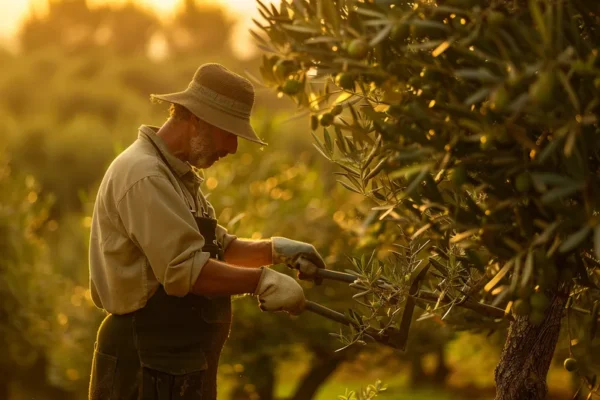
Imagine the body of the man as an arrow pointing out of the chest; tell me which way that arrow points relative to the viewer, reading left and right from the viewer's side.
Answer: facing to the right of the viewer

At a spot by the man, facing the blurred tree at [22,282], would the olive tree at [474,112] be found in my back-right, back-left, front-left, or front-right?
back-right

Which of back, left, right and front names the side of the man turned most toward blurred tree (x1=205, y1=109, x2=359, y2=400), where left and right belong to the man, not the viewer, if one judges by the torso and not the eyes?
left

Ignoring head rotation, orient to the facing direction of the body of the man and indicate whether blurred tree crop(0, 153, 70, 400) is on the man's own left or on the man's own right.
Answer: on the man's own left

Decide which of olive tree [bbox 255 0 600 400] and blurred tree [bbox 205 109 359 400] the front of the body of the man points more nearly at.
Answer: the olive tree

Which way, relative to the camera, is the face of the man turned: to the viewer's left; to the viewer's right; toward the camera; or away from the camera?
to the viewer's right
